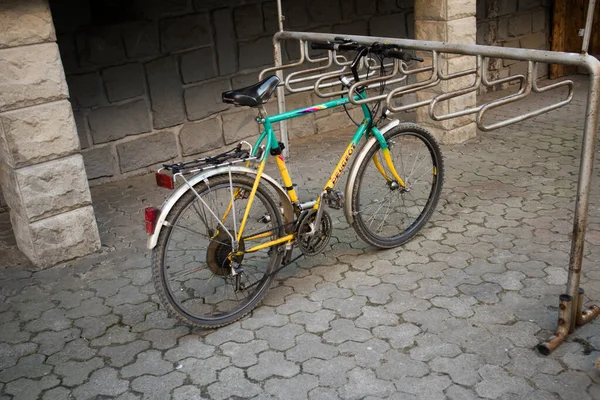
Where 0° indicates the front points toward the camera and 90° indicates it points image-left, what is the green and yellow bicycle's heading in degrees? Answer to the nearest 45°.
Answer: approximately 225°

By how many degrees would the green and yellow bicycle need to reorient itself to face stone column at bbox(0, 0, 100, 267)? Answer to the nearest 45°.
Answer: approximately 90° to its left

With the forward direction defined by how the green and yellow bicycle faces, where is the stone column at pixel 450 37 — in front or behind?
in front
